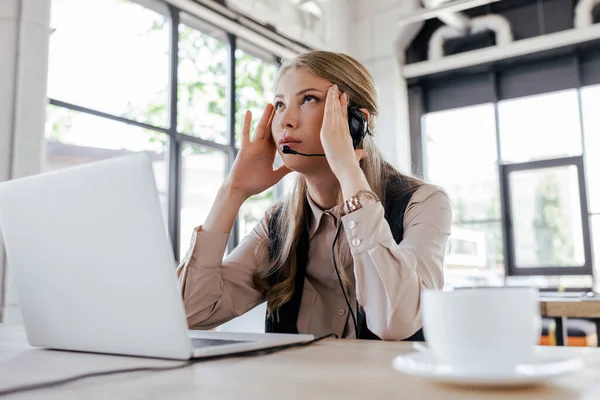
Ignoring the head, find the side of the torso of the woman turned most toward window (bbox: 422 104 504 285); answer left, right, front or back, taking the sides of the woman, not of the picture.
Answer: back

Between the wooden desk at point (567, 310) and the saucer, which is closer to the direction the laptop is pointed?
the wooden desk

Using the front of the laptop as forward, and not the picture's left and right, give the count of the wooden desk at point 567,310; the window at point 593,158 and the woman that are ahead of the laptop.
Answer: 3

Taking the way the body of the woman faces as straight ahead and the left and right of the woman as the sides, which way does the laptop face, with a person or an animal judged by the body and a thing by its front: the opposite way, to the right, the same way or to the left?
the opposite way

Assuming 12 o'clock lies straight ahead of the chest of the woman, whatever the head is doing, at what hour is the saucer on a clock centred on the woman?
The saucer is roughly at 10 o'clock from the woman.

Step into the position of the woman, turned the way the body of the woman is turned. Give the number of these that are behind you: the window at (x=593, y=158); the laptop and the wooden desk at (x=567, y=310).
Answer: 2

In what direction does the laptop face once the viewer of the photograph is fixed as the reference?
facing away from the viewer and to the right of the viewer

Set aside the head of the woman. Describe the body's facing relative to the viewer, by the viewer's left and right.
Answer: facing the viewer and to the left of the viewer

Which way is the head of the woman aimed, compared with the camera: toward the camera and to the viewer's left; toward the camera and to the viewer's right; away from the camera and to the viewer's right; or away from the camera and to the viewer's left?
toward the camera and to the viewer's left

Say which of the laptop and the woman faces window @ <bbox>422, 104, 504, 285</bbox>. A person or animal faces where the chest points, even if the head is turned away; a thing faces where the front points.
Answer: the laptop

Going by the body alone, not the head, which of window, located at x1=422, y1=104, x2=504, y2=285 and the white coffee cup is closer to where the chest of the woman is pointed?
the white coffee cup

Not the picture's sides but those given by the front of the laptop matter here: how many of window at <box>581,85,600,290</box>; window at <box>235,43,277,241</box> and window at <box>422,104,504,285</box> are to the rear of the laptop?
0

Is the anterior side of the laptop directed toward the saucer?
no

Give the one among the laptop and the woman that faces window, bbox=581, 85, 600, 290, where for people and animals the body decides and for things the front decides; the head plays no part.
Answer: the laptop

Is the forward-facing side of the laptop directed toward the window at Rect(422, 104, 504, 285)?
yes

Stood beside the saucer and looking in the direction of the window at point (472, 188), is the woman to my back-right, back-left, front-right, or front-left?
front-left

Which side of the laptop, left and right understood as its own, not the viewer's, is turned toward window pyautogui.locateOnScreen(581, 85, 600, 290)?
front

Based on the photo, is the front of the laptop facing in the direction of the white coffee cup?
no
